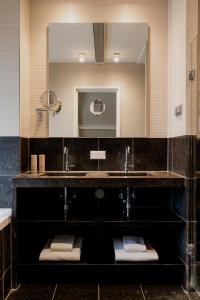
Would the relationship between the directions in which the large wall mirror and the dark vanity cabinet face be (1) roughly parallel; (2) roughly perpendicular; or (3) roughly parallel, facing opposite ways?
roughly parallel

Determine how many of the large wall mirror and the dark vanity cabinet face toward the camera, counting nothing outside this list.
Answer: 2

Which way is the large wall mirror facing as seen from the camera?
toward the camera
